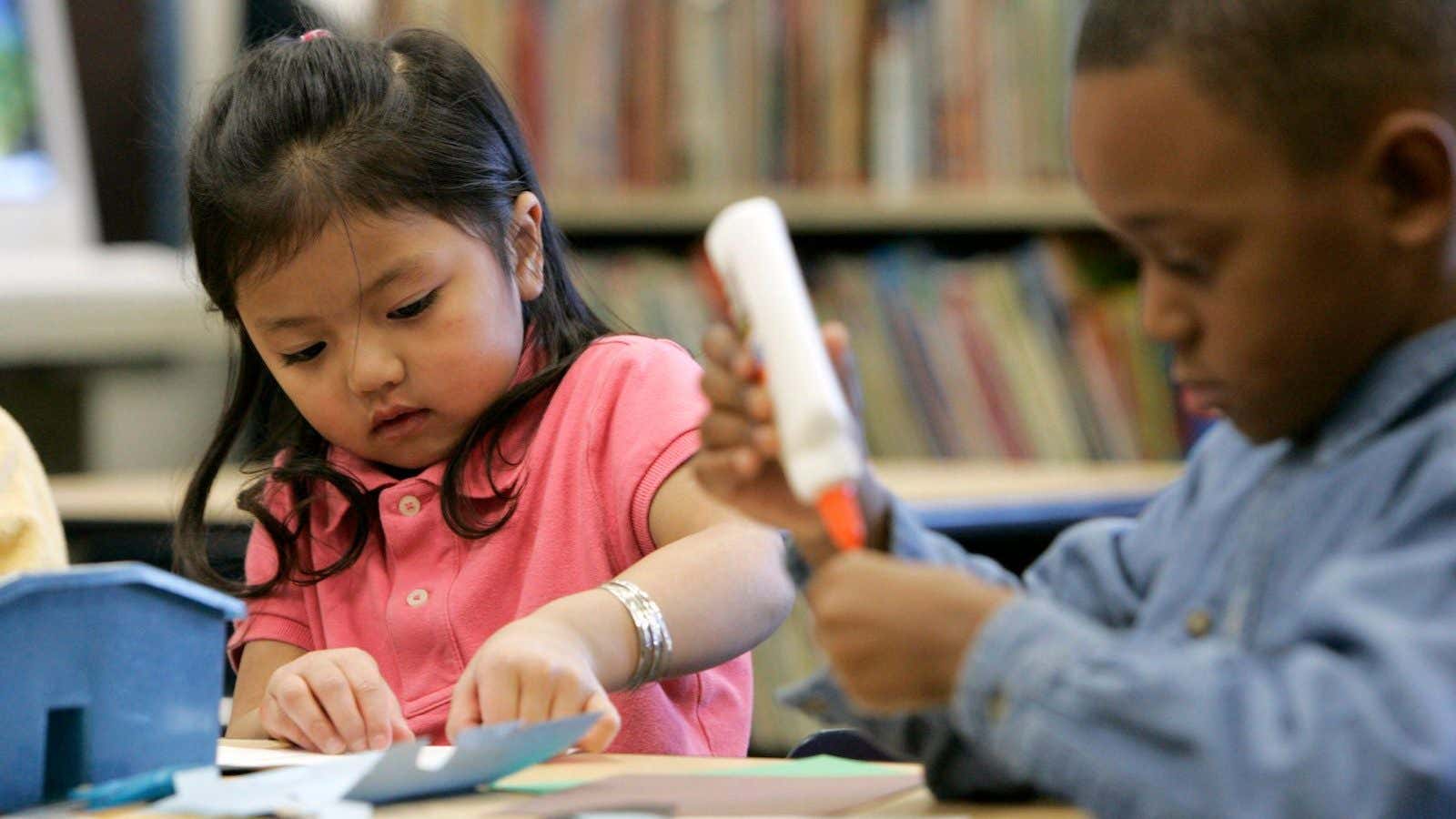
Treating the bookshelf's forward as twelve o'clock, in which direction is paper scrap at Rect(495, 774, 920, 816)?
The paper scrap is roughly at 12 o'clock from the bookshelf.

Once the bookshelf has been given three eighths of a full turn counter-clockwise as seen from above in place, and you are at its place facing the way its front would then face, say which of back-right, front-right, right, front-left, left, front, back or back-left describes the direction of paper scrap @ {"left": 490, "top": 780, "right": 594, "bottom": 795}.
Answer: back-right

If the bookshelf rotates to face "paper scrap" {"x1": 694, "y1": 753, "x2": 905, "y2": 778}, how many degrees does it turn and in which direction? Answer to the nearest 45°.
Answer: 0° — it already faces it

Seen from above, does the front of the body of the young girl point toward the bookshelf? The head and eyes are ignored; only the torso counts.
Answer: no

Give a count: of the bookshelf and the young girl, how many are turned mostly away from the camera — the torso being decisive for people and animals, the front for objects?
0

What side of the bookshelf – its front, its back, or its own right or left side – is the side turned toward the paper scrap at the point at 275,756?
front

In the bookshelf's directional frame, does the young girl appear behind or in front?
in front

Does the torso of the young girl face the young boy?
no

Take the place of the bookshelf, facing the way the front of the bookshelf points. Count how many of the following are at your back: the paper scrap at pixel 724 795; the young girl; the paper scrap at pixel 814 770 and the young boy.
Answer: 0

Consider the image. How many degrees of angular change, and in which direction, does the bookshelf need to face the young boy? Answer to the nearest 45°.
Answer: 0° — it already faces them

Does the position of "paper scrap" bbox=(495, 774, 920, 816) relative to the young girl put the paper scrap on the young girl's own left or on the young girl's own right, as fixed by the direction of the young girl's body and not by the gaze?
on the young girl's own left

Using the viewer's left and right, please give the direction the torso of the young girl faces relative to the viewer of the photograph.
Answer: facing the viewer and to the left of the viewer

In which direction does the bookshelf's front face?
toward the camera
